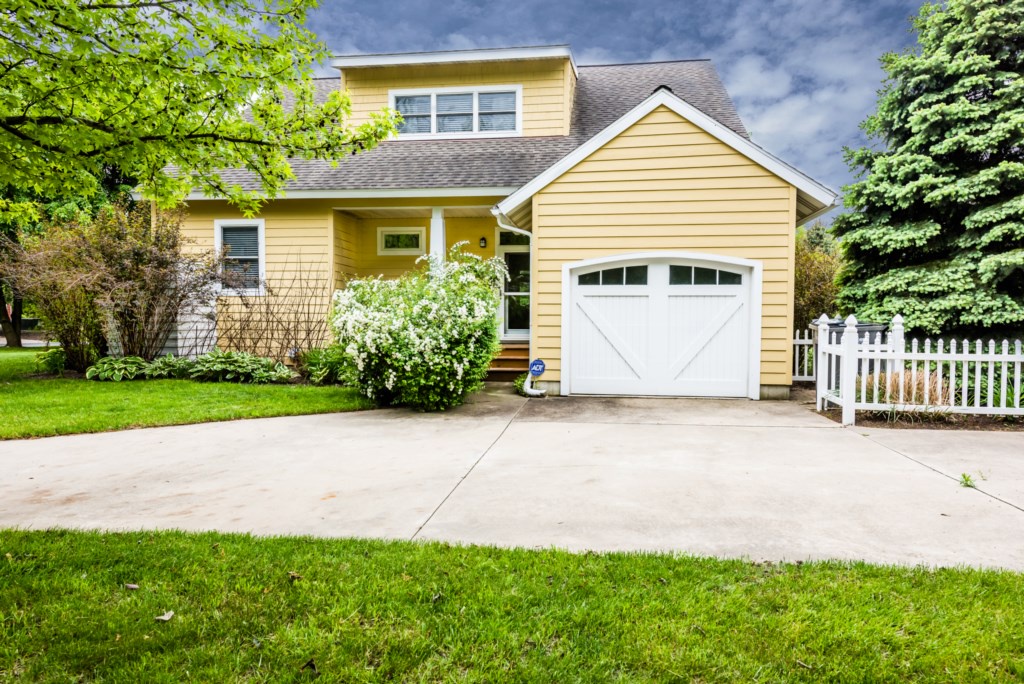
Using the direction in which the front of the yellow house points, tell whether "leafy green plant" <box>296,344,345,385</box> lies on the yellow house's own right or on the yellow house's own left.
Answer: on the yellow house's own right

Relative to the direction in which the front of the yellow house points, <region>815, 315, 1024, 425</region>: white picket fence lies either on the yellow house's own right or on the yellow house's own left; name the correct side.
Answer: on the yellow house's own left

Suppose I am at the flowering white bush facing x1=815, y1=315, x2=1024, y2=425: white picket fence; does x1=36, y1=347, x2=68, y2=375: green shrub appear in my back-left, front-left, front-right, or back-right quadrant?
back-left

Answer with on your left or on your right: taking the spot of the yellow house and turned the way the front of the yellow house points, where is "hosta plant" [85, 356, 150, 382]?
on your right

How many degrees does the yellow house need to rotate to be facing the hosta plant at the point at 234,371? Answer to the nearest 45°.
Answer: approximately 90° to its right

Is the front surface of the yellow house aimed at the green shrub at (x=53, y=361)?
no

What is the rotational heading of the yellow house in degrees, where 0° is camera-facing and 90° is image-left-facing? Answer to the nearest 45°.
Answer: approximately 0°

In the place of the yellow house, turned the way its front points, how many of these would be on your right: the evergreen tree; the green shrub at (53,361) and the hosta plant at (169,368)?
2

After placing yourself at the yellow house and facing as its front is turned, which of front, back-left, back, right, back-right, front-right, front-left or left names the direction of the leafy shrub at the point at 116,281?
right

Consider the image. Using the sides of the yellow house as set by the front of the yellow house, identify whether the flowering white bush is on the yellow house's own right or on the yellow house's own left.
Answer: on the yellow house's own right

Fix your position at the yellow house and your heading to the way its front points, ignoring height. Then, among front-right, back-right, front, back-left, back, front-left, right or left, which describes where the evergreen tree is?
left

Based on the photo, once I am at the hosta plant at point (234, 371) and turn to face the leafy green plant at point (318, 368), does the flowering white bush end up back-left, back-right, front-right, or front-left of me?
front-right

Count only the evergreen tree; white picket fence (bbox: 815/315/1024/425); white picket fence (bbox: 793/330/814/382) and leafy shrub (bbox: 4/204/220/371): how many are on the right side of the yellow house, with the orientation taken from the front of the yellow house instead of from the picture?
1
